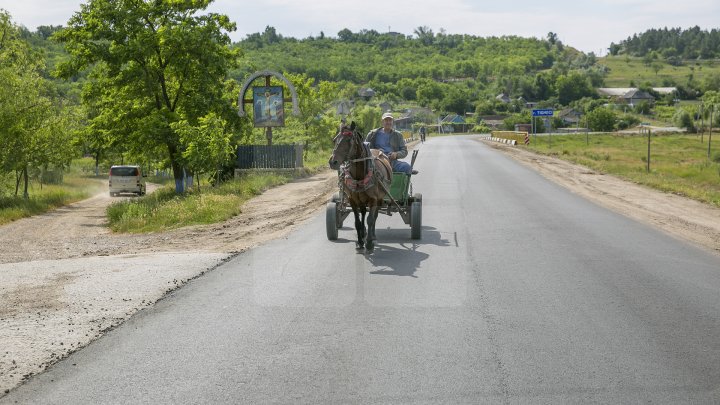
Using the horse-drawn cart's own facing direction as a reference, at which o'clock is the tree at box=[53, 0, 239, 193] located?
The tree is roughly at 5 o'clock from the horse-drawn cart.

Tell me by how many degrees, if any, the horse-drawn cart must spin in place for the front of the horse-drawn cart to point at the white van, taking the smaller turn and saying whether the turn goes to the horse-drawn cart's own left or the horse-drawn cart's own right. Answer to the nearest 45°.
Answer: approximately 135° to the horse-drawn cart's own right

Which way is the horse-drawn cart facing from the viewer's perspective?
toward the camera

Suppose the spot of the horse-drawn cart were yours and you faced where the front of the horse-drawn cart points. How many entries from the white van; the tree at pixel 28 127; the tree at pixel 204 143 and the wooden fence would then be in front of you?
0

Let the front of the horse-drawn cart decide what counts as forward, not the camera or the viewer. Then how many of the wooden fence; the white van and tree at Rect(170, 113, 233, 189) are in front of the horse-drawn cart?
0

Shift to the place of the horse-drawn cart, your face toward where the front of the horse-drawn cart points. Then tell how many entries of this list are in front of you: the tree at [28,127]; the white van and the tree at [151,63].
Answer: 0

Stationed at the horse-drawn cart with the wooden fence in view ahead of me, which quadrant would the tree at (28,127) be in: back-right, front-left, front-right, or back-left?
front-left

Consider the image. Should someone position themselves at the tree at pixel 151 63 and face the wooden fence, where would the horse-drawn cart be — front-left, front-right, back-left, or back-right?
back-right

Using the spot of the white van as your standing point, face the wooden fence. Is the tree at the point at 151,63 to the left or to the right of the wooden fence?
right

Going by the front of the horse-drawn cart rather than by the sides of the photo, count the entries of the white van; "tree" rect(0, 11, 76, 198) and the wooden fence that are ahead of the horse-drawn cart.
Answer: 0

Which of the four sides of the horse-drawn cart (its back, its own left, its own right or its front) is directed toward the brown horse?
front

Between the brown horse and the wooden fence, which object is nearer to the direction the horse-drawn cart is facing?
the brown horse

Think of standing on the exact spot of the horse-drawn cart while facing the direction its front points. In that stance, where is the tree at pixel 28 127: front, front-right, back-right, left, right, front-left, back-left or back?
back-right

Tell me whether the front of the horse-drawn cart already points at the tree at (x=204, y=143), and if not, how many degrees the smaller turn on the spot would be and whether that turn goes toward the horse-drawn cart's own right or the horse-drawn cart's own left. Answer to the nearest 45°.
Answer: approximately 135° to the horse-drawn cart's own right

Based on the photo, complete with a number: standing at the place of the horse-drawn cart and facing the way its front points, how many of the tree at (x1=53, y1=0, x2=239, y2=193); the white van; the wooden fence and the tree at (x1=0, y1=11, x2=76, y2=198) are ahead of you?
0

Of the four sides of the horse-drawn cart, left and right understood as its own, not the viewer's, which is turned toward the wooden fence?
back
